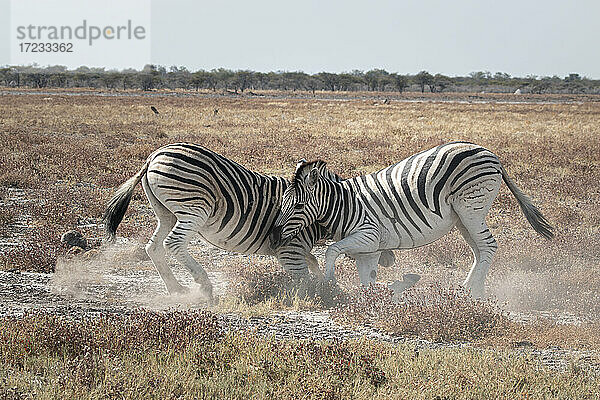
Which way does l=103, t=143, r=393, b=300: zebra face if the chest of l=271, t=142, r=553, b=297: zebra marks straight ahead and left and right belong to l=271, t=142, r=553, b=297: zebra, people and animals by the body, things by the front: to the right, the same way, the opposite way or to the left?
the opposite way

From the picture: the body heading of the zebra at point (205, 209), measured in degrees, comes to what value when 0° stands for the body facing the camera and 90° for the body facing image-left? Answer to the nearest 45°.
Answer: approximately 270°

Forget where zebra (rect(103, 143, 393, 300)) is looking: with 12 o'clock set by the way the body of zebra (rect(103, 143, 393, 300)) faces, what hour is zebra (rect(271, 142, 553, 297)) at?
zebra (rect(271, 142, 553, 297)) is roughly at 12 o'clock from zebra (rect(103, 143, 393, 300)).

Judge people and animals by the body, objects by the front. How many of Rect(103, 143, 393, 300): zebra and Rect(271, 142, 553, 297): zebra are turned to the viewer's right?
1

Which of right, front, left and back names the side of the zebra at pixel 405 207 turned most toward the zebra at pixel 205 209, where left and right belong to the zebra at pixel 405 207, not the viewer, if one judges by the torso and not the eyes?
front

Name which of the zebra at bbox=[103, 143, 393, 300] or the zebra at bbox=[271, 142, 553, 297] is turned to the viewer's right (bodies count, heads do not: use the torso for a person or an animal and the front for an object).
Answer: the zebra at bbox=[103, 143, 393, 300]

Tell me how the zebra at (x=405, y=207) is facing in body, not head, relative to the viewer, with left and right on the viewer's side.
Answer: facing to the left of the viewer
